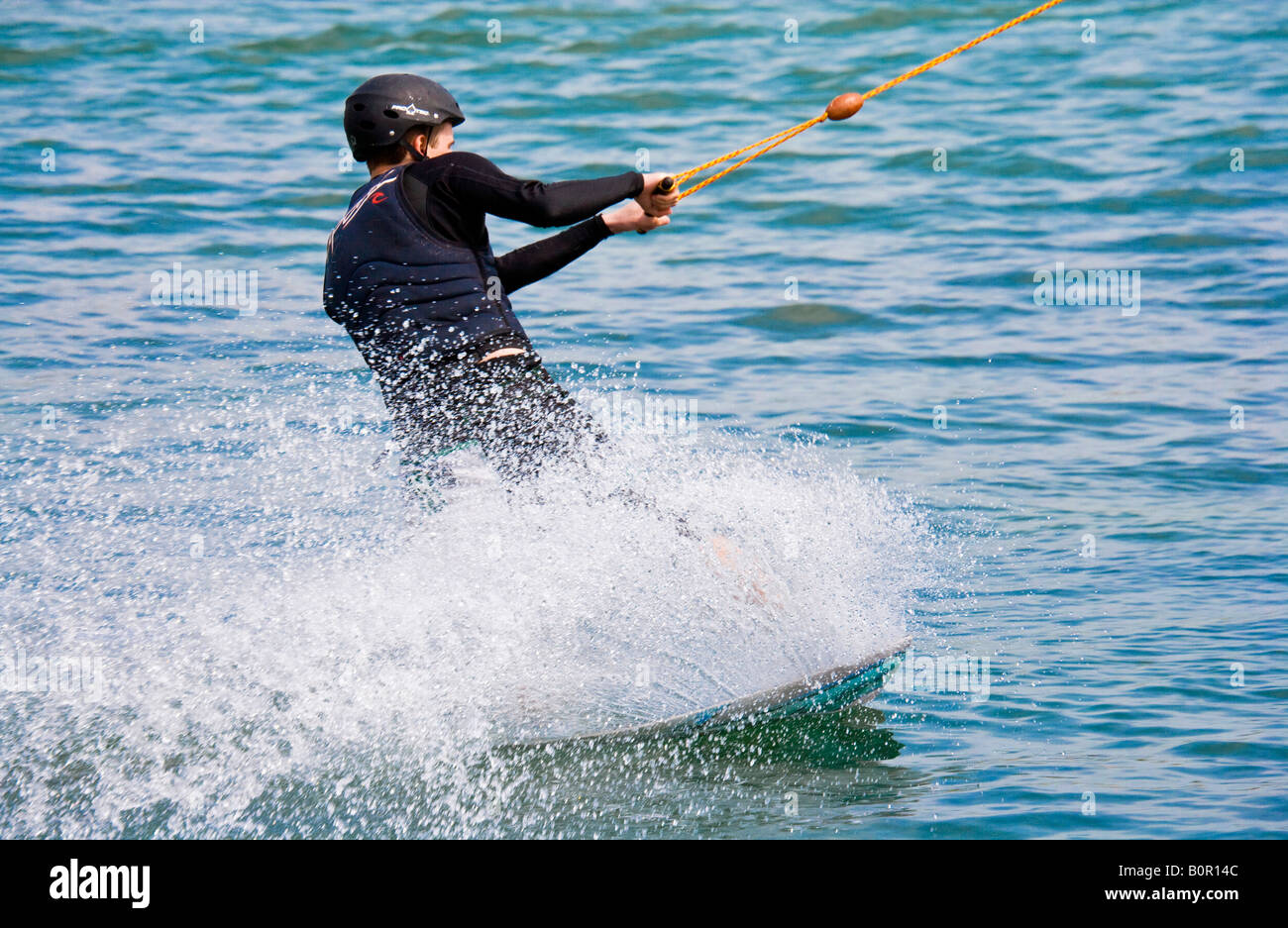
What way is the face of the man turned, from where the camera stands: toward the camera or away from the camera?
away from the camera

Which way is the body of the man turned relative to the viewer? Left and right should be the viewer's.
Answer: facing away from the viewer and to the right of the viewer
